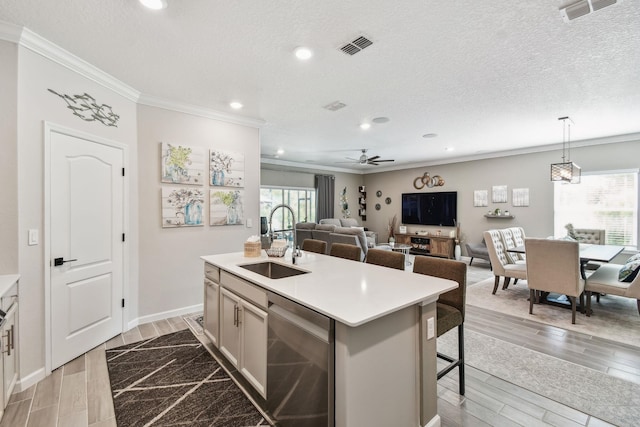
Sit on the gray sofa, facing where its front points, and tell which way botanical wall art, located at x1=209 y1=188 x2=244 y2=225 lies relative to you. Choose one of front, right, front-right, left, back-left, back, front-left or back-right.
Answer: back

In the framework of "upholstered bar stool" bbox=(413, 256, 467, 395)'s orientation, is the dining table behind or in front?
behind

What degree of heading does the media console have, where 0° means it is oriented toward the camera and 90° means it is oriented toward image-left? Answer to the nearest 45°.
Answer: approximately 45°

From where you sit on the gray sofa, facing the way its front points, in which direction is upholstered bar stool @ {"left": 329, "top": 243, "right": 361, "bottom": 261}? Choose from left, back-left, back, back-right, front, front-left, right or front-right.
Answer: back-right

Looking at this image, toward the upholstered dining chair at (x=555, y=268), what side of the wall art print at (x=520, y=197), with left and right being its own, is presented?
front

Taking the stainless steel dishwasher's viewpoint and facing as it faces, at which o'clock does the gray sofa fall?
The gray sofa is roughly at 5 o'clock from the stainless steel dishwasher.

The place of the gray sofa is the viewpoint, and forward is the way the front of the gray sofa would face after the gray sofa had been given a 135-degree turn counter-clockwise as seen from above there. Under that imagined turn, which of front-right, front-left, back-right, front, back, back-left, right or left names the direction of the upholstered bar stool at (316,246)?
left

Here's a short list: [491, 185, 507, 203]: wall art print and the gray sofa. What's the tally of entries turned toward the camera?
1

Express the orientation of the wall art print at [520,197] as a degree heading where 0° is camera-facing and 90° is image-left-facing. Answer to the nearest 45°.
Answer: approximately 0°

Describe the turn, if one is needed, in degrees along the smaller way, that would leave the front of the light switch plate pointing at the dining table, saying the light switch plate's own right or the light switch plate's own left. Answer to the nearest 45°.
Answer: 0° — it already faces it

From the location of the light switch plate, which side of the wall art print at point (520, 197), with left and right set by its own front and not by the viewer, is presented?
front

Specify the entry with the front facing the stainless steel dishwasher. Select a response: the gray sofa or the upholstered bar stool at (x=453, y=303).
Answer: the upholstered bar stool

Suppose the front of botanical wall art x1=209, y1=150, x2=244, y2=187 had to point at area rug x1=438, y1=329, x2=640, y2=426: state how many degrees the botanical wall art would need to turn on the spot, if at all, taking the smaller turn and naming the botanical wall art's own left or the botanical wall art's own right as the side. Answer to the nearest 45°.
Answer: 0° — it already faces it

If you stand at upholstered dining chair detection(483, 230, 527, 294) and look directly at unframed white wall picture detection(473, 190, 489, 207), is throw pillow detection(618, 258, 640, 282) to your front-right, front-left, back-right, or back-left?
back-right
